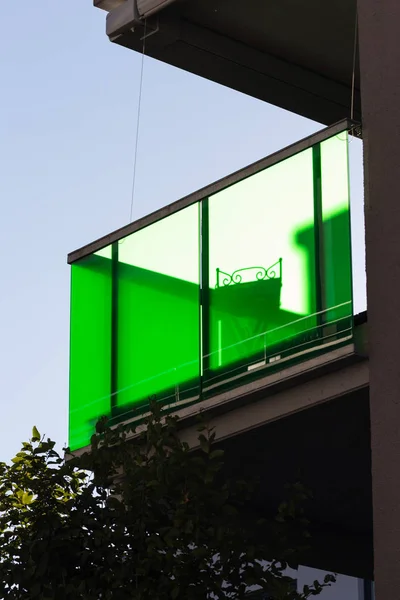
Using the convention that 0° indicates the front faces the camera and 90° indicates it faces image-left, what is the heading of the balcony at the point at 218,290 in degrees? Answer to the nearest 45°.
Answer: approximately 45°
